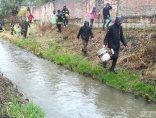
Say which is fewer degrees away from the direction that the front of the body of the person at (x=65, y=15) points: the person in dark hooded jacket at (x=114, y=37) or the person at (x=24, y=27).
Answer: the person in dark hooded jacket

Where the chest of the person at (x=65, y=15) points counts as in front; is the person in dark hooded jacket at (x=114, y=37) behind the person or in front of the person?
in front

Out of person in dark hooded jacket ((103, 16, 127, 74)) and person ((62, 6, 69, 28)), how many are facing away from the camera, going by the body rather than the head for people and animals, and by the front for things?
0

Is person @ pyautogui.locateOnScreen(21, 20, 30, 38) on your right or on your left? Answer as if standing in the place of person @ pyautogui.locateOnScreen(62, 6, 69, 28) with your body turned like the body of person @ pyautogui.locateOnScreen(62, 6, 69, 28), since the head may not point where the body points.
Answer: on your right

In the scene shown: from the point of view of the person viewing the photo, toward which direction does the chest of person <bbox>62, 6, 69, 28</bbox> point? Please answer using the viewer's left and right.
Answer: facing the viewer
